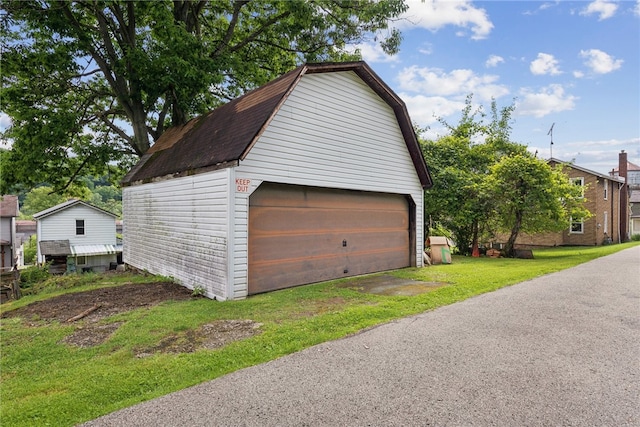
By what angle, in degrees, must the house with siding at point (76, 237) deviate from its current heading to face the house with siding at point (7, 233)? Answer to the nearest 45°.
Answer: approximately 135° to its right

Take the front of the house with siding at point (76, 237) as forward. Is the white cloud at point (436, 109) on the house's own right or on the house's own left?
on the house's own left

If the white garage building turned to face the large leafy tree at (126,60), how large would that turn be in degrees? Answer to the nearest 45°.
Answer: approximately 180°

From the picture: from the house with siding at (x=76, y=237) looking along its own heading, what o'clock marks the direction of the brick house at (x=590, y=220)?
the brick house at (x=590, y=220) is roughly at 10 o'clock from the house with siding at (x=76, y=237).

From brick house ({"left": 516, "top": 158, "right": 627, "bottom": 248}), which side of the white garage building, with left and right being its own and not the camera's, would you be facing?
left

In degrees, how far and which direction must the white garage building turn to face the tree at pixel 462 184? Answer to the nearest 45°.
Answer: approximately 90° to its left
